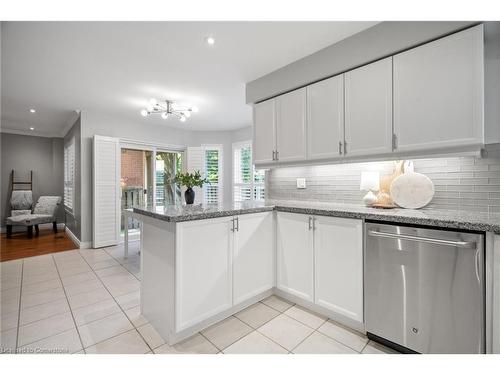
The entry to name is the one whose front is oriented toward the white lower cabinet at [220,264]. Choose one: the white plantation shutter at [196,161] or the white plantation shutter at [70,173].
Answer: the white plantation shutter at [196,161]

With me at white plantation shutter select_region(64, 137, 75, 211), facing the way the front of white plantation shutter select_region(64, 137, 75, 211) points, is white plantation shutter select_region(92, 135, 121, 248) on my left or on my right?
on my left

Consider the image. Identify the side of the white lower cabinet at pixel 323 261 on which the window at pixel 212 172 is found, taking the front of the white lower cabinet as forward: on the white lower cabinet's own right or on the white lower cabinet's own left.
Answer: on the white lower cabinet's own right

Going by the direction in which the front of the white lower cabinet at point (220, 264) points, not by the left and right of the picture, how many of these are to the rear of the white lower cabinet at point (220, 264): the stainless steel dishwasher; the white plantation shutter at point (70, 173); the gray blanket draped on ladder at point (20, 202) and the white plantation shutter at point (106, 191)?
3

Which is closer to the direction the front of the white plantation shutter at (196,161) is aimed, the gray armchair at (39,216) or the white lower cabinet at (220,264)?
the white lower cabinet

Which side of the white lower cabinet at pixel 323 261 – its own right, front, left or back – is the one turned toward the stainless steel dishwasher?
left

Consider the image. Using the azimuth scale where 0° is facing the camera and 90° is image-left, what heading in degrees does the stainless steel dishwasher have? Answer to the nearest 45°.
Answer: approximately 45°
